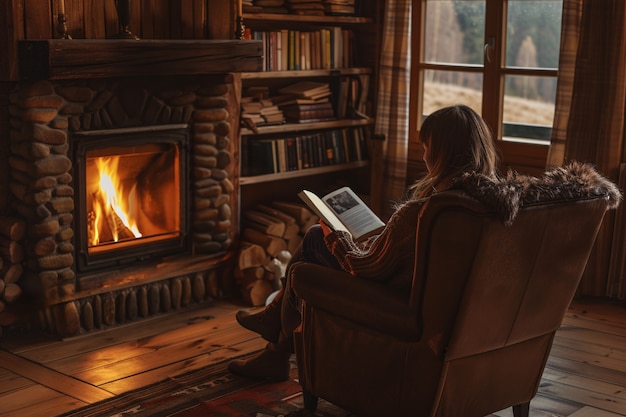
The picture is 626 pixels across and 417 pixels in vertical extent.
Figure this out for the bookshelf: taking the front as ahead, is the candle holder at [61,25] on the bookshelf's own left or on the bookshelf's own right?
on the bookshelf's own right

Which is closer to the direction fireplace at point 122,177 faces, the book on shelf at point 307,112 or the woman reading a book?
the woman reading a book

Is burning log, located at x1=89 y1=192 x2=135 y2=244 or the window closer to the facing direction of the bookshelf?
the window

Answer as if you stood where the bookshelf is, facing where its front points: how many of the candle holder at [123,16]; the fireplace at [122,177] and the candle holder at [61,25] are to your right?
3

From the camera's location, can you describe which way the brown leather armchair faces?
facing away from the viewer and to the left of the viewer

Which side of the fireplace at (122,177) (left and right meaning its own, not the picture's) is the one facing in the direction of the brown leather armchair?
front

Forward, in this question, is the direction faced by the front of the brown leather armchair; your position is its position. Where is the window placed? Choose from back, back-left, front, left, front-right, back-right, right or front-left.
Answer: front-right

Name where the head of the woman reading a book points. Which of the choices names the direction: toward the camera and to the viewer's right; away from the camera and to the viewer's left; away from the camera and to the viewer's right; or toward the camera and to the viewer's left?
away from the camera and to the viewer's left

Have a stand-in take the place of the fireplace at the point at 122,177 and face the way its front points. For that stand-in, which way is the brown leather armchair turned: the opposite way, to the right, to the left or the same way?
the opposite way

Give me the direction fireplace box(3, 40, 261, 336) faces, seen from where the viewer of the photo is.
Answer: facing the viewer and to the right of the viewer

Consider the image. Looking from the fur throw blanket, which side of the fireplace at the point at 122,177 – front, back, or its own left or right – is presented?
front

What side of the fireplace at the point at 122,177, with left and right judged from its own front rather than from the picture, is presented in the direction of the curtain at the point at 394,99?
left

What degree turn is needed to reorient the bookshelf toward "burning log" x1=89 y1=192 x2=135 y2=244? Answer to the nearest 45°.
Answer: approximately 90° to its right

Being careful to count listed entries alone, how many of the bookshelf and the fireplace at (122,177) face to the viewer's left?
0

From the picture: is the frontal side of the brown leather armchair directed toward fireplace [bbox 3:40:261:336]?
yes

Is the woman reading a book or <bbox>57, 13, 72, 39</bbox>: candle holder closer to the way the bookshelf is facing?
the woman reading a book
